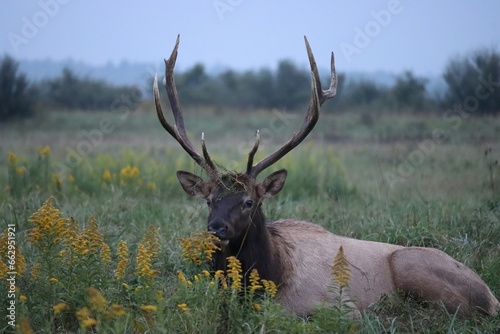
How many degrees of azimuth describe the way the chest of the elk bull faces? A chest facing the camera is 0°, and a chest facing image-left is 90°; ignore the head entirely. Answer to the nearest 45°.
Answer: approximately 90°

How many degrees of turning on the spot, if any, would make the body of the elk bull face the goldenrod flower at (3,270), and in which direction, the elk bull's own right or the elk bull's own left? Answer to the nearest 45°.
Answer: approximately 45° to the elk bull's own left

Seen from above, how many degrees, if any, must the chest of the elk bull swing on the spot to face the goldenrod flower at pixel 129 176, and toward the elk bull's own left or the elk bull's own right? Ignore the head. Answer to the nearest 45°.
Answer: approximately 45° to the elk bull's own right

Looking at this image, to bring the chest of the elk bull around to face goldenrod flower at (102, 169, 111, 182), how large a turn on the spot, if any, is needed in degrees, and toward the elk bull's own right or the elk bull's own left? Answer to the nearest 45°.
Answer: approximately 45° to the elk bull's own right

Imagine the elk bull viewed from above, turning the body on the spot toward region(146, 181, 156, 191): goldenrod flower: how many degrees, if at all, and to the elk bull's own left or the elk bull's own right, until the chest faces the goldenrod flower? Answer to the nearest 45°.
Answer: approximately 45° to the elk bull's own right
